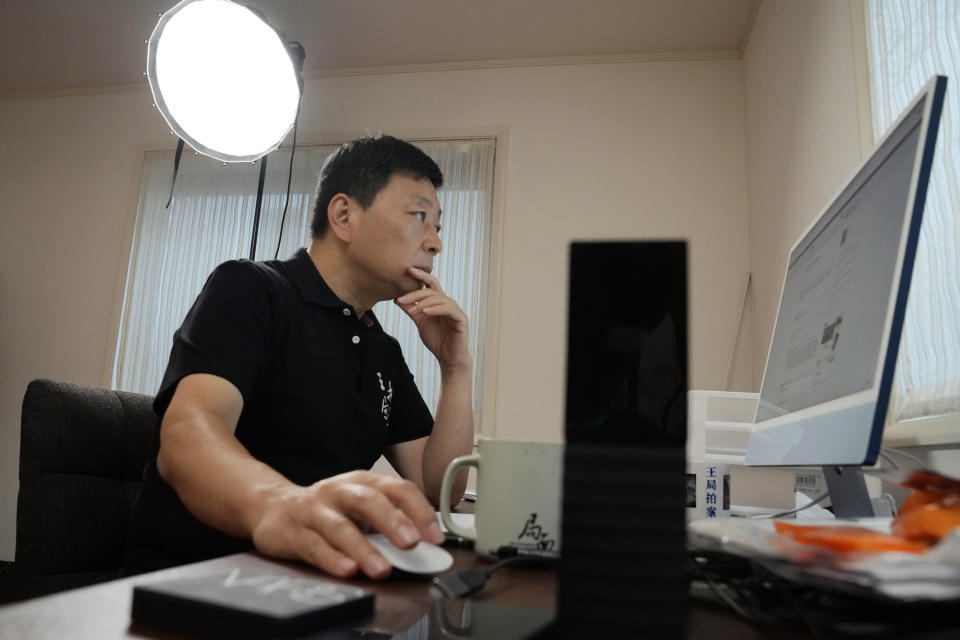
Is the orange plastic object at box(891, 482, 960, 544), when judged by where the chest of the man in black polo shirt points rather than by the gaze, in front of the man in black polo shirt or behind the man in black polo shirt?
in front

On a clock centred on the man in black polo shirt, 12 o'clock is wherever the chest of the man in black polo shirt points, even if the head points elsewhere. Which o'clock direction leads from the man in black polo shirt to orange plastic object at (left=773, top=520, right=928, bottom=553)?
The orange plastic object is roughly at 1 o'clock from the man in black polo shirt.

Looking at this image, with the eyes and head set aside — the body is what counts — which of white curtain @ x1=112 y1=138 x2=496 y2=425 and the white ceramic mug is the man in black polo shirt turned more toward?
the white ceramic mug

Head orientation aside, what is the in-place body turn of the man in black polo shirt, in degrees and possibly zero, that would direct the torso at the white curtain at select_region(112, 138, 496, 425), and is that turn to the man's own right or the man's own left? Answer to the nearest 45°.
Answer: approximately 135° to the man's own left

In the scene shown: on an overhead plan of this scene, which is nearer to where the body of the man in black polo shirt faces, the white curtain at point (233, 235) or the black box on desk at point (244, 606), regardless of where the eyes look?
the black box on desk

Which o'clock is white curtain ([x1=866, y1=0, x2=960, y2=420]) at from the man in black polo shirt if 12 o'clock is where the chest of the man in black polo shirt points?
The white curtain is roughly at 11 o'clock from the man in black polo shirt.

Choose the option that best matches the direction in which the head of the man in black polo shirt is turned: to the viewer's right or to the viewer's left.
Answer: to the viewer's right

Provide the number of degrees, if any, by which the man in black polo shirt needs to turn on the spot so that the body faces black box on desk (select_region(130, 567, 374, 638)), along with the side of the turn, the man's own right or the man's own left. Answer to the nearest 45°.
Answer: approximately 45° to the man's own right

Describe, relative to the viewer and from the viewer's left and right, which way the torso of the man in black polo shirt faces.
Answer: facing the viewer and to the right of the viewer

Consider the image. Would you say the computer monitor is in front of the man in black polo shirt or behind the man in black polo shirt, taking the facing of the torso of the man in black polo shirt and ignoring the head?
in front

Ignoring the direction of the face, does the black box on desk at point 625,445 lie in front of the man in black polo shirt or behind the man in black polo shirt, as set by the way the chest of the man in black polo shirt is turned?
in front
